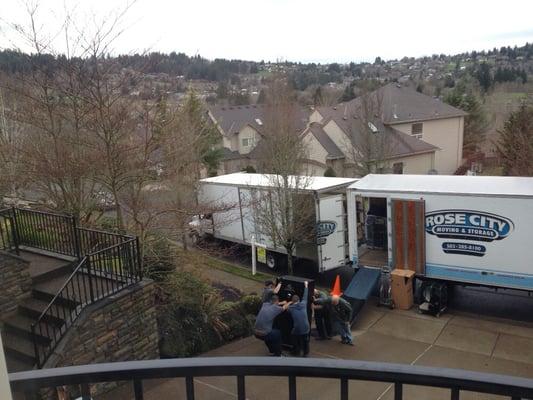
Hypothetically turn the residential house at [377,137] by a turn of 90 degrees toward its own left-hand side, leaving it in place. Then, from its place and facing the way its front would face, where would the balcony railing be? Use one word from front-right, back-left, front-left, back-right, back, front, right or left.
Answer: front-right

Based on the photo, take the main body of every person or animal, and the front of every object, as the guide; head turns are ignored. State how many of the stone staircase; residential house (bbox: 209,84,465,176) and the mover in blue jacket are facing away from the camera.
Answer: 1

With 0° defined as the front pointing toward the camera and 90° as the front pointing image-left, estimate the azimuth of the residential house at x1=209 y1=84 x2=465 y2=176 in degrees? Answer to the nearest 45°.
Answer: approximately 45°

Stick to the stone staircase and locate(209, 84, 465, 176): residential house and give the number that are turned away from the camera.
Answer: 0

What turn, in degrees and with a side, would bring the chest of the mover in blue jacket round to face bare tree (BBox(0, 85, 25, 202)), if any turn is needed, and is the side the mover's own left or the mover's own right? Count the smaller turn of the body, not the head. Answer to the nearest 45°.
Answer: approximately 90° to the mover's own left

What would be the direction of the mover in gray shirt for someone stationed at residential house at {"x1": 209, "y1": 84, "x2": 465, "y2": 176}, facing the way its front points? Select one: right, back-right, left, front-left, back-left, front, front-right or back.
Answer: front-left

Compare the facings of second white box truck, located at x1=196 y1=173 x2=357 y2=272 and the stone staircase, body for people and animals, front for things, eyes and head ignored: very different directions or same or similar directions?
very different directions

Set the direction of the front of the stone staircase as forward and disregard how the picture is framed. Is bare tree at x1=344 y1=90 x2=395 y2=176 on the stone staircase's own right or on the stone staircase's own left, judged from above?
on the stone staircase's own left

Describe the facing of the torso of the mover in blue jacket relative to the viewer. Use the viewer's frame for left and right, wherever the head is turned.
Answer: facing away from the viewer

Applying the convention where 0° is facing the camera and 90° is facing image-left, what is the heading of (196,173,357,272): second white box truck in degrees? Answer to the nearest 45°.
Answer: approximately 135°

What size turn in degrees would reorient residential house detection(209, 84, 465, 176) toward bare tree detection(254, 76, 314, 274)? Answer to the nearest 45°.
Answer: approximately 45° to its left

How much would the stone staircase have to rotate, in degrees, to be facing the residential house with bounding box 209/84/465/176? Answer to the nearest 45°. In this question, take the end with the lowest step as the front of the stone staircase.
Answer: approximately 135° to its left

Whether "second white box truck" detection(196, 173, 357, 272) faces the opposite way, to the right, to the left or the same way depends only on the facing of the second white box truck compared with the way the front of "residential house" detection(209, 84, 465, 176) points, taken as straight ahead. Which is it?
to the right
